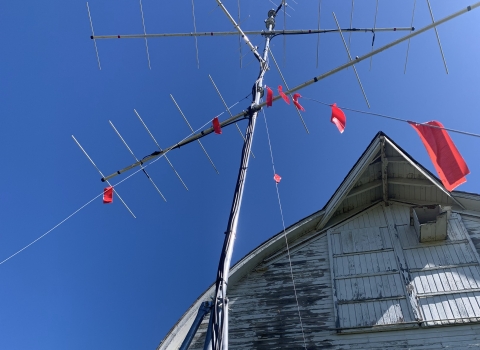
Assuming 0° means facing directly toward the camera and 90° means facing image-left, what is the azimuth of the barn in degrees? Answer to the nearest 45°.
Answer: approximately 0°

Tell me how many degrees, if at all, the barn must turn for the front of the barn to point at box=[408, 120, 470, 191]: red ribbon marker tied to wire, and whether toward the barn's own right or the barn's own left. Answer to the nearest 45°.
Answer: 0° — it already faces it
